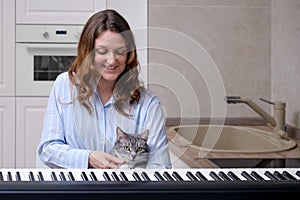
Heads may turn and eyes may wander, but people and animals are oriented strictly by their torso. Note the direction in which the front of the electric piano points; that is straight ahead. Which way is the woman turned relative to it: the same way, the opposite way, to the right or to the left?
the opposite way

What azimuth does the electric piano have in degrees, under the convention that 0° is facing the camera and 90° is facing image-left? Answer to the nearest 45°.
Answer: approximately 180°

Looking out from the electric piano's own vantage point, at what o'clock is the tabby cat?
The tabby cat is roughly at 12 o'clock from the electric piano.

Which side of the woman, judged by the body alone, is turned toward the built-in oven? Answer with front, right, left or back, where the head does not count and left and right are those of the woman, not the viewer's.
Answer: back

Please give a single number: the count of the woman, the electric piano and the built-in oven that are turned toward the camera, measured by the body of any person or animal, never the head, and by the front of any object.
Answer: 2

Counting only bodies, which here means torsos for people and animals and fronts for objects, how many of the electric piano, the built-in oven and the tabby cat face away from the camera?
1

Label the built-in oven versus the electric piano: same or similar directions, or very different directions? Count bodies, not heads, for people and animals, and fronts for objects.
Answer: very different directions

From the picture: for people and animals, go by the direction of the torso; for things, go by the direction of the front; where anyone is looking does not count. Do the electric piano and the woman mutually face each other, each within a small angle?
yes

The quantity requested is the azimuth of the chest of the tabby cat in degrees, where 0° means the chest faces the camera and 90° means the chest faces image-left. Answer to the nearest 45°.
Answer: approximately 0°

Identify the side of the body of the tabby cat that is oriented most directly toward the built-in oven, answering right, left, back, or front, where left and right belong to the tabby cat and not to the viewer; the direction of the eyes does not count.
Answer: back

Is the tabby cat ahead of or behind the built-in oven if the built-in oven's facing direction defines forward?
ahead

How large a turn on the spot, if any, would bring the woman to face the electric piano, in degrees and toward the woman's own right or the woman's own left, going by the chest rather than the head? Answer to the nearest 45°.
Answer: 0° — they already face it

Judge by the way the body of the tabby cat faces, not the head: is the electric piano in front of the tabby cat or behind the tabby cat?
in front
